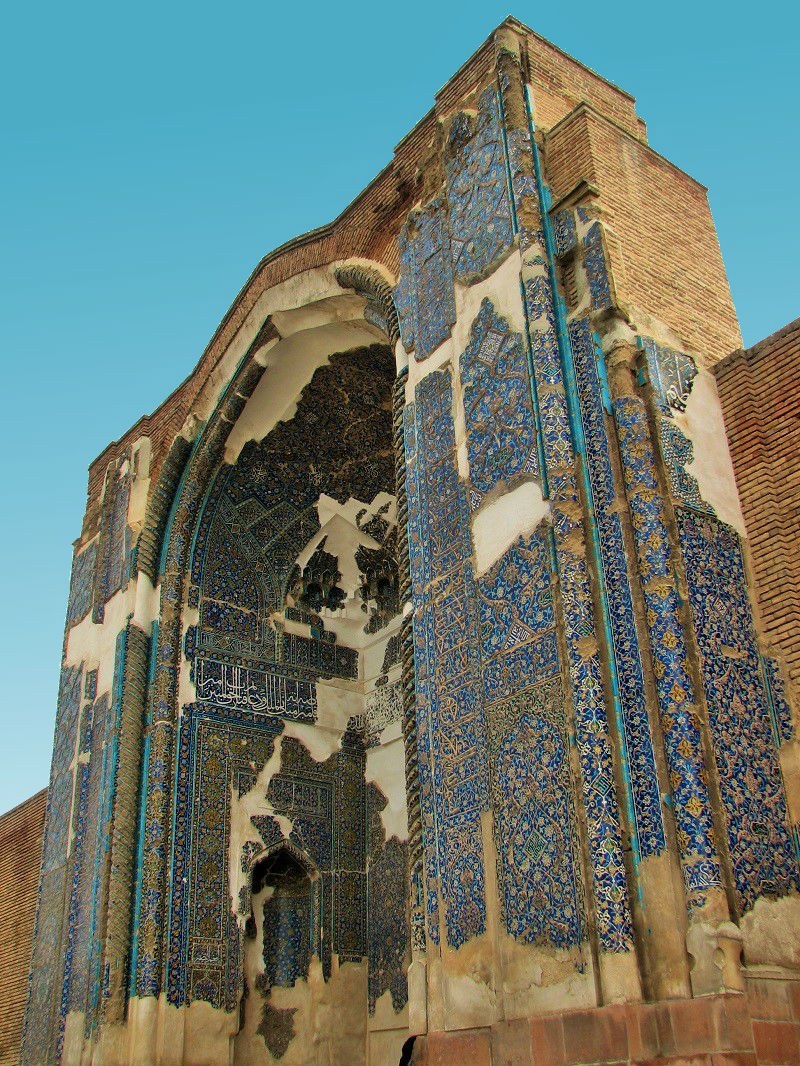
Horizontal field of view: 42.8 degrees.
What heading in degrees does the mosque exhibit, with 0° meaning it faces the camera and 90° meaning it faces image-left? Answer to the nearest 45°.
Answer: approximately 45°
